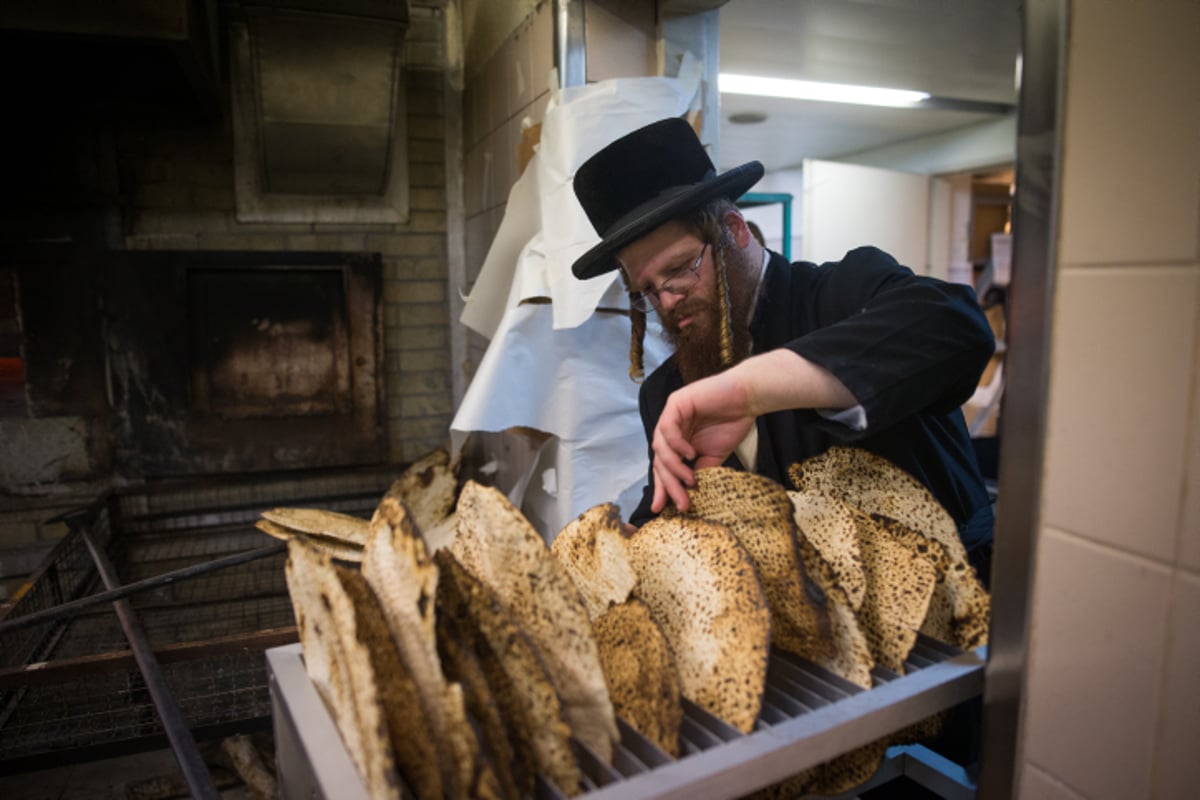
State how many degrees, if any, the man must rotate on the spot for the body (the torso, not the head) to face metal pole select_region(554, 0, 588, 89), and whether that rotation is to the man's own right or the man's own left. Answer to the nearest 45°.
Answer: approximately 90° to the man's own right

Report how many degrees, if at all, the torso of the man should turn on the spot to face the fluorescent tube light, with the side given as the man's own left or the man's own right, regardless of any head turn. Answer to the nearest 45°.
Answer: approximately 135° to the man's own right

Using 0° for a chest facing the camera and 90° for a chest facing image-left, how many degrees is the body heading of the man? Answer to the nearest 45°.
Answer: approximately 45°

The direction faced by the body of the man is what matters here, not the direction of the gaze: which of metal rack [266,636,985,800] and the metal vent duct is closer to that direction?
the metal rack

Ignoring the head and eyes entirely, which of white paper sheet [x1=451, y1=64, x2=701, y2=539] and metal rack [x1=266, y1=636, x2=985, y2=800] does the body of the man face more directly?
the metal rack

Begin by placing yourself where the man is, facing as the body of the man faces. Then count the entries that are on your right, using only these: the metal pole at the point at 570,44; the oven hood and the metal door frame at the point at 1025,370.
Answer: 2

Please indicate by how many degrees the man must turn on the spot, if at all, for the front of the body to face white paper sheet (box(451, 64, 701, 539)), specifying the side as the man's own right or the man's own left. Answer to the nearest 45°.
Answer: approximately 90° to the man's own right

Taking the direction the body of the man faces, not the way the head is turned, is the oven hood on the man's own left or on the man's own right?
on the man's own right

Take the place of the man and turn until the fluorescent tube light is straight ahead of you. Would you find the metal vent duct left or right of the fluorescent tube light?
left

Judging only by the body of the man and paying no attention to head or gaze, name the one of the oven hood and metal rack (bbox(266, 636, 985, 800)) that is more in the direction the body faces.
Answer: the metal rack

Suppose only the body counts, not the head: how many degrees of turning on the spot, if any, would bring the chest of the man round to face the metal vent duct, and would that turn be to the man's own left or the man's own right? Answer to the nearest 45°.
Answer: approximately 90° to the man's own right

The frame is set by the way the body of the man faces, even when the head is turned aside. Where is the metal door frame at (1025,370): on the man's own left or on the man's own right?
on the man's own left

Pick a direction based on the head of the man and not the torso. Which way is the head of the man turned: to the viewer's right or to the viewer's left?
to the viewer's left
